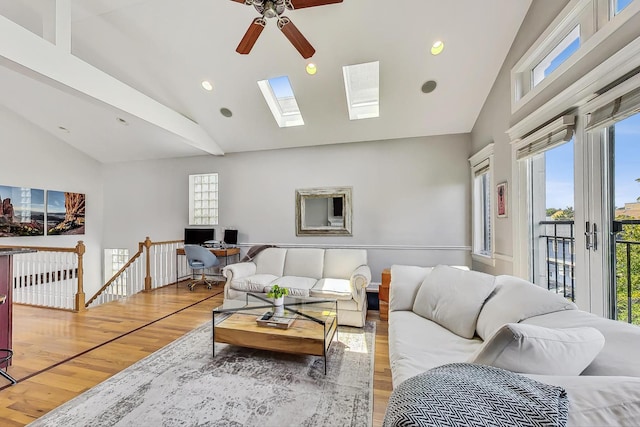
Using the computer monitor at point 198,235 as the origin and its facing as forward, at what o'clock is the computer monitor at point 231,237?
the computer monitor at point 231,237 is roughly at 10 o'clock from the computer monitor at point 198,235.

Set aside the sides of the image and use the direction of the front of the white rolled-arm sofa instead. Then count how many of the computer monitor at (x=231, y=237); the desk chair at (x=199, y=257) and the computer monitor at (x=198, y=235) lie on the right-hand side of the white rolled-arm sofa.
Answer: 3

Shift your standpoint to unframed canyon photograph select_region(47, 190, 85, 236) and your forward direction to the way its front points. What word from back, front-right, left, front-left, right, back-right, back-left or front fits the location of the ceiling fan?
front-right

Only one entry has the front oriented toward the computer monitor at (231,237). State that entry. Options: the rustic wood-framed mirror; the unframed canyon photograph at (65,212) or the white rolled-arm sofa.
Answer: the unframed canyon photograph

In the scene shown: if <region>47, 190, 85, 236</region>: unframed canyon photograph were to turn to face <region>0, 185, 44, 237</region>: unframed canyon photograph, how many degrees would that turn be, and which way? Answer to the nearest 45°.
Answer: approximately 90° to its right

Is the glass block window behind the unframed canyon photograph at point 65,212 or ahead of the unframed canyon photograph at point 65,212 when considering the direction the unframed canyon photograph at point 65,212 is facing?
ahead

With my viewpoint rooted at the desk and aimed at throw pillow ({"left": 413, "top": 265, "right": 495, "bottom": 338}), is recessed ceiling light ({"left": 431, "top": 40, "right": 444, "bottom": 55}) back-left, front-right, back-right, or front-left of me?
front-left

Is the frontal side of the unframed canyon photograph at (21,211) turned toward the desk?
yes

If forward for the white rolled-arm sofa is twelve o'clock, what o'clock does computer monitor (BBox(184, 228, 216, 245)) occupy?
The computer monitor is roughly at 3 o'clock from the white rolled-arm sofa.

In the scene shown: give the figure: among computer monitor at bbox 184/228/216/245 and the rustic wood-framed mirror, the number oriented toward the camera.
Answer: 2

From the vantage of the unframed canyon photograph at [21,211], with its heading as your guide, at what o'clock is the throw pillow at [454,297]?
The throw pillow is roughly at 1 o'clock from the unframed canyon photograph.

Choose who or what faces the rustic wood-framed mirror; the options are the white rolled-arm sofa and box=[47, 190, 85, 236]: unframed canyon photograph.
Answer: the unframed canyon photograph

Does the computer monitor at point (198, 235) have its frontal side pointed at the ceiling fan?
yes

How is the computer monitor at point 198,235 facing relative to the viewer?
toward the camera

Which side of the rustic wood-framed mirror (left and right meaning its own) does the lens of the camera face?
front

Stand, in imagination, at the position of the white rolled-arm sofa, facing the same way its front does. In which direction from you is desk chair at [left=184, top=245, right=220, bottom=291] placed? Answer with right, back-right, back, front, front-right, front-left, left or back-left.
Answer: right

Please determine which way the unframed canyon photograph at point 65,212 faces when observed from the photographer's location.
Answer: facing the viewer and to the right of the viewer

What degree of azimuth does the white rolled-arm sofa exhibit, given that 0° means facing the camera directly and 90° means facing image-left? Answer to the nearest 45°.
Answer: approximately 45°
